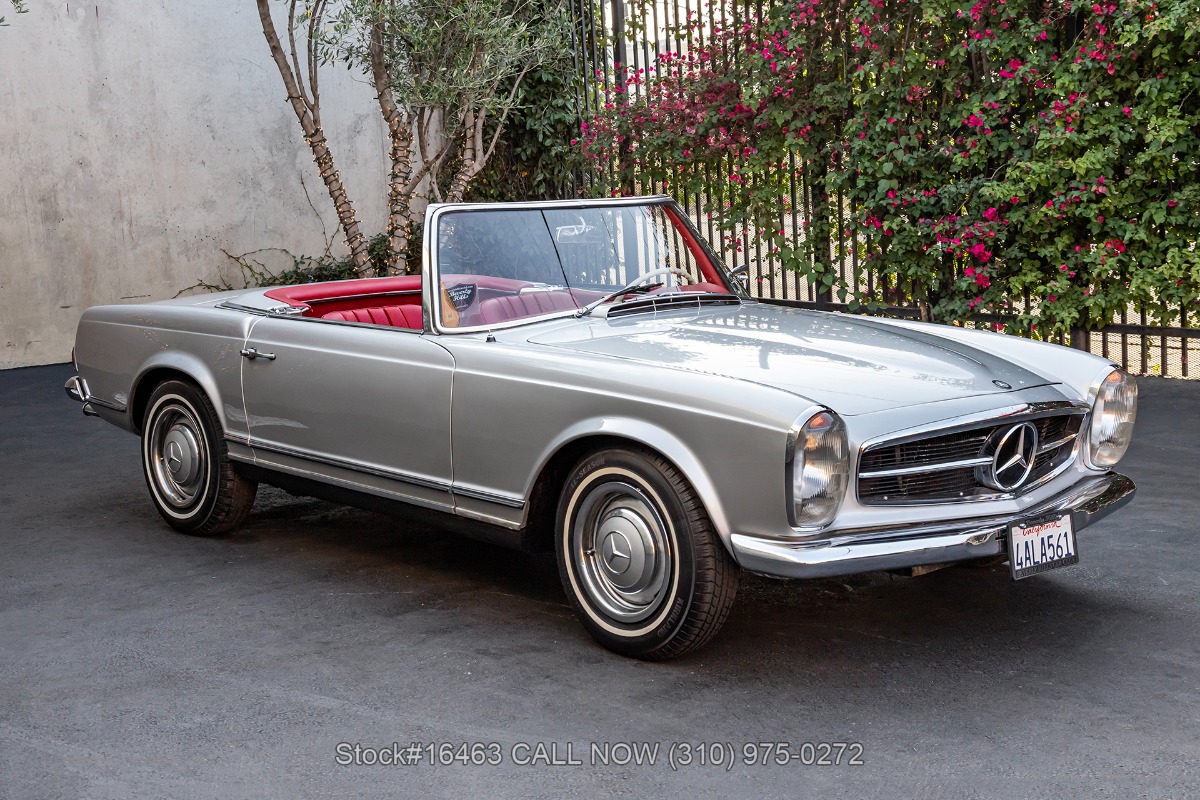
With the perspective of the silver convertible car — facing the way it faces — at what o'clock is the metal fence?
The metal fence is roughly at 8 o'clock from the silver convertible car.

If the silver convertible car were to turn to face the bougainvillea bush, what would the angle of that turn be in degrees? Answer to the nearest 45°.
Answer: approximately 90° to its left

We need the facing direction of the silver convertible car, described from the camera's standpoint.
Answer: facing the viewer and to the right of the viewer
